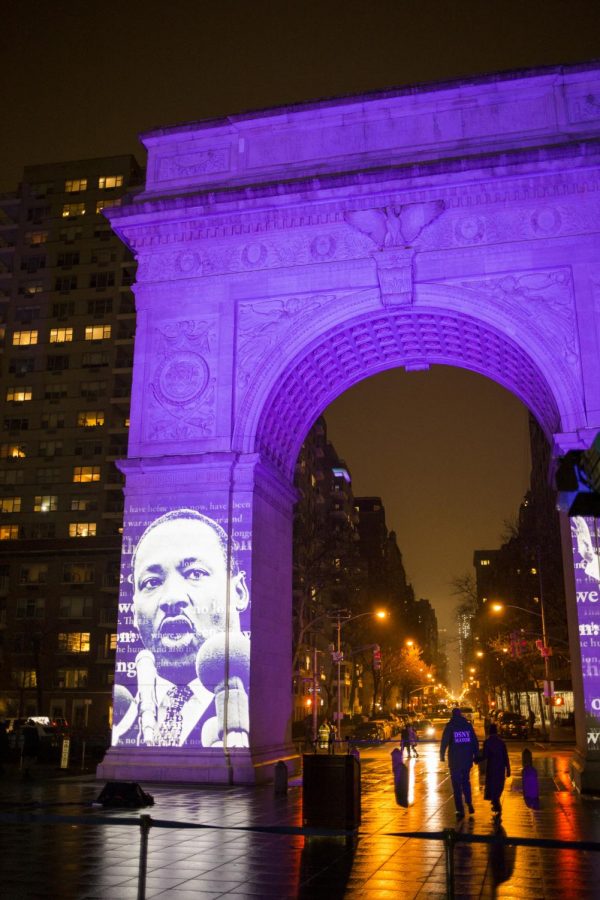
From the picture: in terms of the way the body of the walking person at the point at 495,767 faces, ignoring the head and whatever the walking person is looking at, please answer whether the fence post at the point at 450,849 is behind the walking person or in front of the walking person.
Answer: behind

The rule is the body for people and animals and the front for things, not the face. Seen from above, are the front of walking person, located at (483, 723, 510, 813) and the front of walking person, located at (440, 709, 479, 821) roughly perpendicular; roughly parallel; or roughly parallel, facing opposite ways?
roughly parallel

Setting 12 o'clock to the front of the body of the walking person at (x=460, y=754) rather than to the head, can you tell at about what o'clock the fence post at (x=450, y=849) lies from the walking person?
The fence post is roughly at 6 o'clock from the walking person.

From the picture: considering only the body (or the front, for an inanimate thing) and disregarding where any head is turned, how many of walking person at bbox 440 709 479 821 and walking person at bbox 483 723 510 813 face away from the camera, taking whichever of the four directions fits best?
2

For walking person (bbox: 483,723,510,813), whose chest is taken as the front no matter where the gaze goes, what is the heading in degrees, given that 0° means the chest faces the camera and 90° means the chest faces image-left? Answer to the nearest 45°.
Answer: approximately 180°

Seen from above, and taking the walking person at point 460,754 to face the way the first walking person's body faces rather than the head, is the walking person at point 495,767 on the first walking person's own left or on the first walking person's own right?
on the first walking person's own right

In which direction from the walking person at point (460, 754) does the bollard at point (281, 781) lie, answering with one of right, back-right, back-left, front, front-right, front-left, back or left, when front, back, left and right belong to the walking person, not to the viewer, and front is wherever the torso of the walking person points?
front-left

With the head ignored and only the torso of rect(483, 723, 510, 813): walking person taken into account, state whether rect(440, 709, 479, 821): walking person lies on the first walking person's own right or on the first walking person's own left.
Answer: on the first walking person's own left

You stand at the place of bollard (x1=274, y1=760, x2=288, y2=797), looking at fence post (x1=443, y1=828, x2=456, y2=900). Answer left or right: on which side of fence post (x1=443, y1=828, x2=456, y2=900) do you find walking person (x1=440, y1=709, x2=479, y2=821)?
left

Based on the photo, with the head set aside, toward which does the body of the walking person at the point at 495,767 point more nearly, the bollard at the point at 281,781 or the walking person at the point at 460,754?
the bollard

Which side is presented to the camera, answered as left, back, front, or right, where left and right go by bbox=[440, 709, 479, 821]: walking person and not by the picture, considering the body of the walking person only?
back

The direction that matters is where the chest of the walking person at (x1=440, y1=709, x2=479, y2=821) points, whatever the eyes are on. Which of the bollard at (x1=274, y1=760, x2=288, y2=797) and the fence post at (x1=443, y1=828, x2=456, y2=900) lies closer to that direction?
the bollard

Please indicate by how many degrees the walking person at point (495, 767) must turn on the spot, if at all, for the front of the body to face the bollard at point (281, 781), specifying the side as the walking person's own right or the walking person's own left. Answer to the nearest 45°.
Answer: approximately 45° to the walking person's own left

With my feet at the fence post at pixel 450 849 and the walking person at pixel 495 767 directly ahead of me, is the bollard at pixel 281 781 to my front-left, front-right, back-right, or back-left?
front-left

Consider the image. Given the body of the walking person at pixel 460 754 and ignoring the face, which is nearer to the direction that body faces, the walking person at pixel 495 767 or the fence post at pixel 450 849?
the walking person
